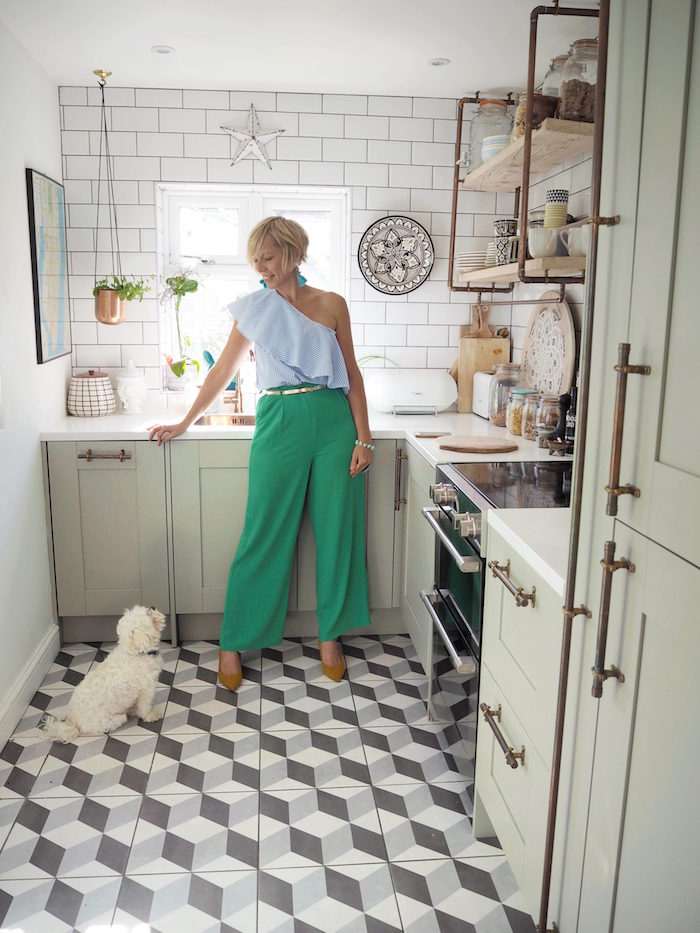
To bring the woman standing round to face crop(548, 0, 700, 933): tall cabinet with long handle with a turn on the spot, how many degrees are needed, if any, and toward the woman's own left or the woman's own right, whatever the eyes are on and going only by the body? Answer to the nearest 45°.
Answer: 0° — they already face it

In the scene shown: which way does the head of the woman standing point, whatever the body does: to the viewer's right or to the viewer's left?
to the viewer's left

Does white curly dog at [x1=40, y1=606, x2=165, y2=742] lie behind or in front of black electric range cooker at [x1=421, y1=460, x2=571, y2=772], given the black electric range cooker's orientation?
in front

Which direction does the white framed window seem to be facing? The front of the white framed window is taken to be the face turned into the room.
toward the camera

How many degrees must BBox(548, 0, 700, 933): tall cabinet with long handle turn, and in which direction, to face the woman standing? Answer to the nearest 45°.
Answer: approximately 90° to its right

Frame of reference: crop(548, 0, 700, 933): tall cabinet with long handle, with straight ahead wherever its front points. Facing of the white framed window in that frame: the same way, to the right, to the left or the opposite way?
to the left

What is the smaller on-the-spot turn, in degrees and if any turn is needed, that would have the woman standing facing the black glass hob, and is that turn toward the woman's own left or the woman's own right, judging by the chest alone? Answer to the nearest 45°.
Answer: approximately 45° to the woman's own left

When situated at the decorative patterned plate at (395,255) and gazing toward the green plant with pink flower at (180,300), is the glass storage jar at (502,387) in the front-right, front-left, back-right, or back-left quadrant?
back-left

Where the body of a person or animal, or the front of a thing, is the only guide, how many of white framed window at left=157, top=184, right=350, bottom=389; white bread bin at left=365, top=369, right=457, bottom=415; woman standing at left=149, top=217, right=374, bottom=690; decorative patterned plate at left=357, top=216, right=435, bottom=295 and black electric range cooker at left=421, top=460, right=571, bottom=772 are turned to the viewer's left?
1

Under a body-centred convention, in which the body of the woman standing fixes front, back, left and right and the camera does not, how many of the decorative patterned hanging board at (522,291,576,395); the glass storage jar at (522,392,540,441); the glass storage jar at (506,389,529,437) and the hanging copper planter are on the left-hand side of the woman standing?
3

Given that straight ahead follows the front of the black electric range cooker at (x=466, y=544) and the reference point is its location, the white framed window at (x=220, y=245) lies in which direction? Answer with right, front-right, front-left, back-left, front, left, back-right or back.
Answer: front-right

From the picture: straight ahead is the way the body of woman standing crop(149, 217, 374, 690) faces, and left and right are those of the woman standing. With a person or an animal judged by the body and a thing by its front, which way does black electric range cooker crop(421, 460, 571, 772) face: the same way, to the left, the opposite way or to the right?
to the right

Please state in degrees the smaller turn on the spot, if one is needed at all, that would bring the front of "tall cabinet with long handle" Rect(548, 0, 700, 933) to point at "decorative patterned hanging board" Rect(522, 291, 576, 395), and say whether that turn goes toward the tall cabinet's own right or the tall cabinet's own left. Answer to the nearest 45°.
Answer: approximately 135° to the tall cabinet's own right

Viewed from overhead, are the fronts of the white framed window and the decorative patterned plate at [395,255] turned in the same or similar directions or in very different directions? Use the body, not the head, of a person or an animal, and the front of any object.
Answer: same or similar directions

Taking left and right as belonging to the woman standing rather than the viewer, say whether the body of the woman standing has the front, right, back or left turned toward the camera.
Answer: front

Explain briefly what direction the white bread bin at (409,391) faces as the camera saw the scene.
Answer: facing the viewer

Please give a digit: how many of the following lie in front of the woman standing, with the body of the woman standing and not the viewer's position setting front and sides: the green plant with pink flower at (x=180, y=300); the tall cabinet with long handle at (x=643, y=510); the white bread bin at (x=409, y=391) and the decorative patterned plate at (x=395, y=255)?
1

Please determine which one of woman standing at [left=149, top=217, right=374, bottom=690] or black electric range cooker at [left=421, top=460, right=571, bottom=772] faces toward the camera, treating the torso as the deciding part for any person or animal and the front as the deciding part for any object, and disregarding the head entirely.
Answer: the woman standing

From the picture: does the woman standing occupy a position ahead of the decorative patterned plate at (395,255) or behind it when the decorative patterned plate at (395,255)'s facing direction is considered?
ahead
